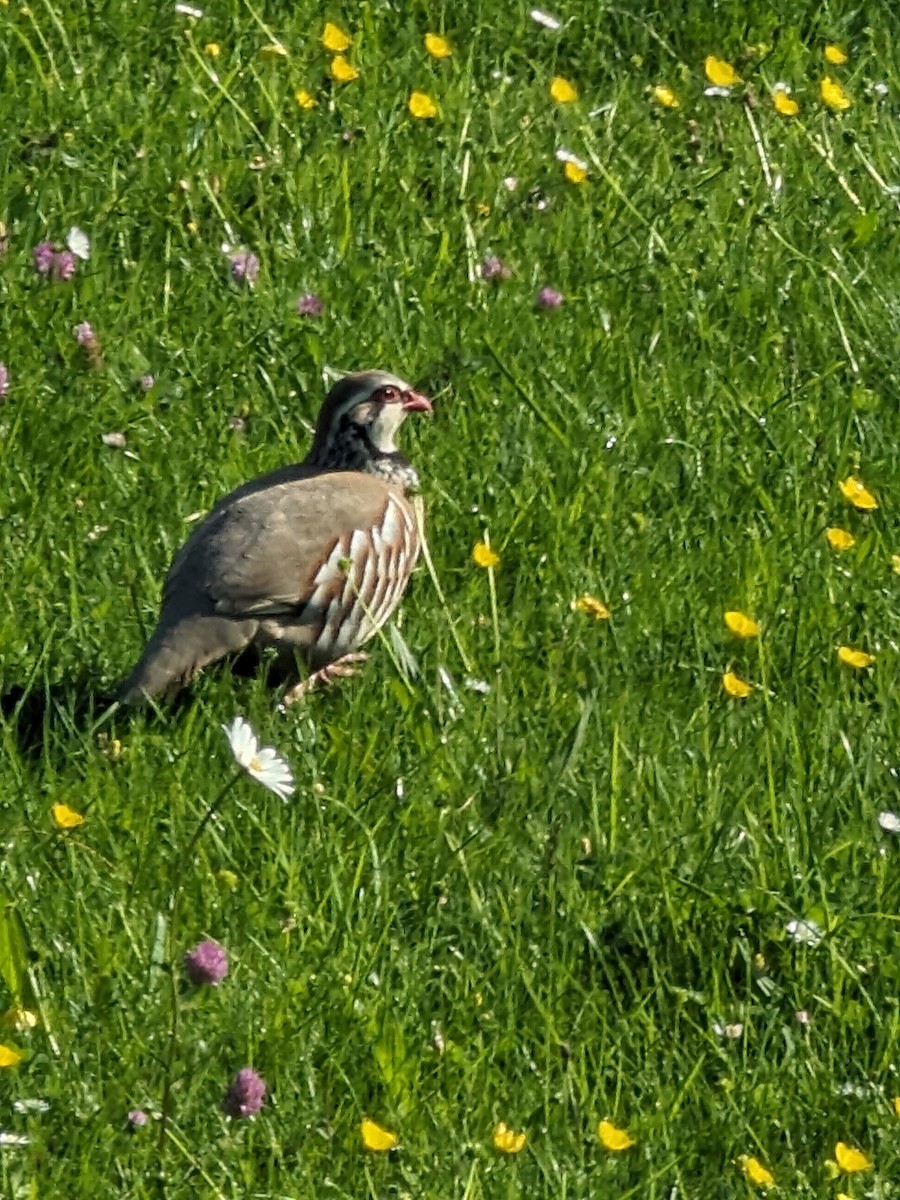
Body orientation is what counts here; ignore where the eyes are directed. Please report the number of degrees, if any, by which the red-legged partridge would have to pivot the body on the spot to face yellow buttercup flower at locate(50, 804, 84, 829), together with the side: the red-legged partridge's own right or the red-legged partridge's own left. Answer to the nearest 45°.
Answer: approximately 90° to the red-legged partridge's own right

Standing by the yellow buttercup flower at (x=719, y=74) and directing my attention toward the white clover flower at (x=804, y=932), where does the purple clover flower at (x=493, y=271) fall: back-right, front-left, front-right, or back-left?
front-right

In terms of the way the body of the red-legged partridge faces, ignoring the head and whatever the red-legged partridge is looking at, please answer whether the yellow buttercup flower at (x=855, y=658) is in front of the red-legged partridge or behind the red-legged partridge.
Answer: in front

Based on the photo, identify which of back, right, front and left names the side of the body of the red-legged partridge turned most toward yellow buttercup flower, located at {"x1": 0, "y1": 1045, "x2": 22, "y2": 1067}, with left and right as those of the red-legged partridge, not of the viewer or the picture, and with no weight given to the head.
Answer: right

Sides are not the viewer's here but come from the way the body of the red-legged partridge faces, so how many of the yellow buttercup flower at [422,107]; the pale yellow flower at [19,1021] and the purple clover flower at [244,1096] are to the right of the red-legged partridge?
2

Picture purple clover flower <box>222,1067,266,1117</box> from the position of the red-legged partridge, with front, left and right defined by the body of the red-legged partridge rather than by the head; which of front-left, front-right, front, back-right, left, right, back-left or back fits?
right

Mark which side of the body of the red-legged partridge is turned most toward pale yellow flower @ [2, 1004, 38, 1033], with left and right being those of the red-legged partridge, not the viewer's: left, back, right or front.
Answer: right

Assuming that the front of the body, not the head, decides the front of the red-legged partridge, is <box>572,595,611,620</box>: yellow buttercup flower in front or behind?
in front

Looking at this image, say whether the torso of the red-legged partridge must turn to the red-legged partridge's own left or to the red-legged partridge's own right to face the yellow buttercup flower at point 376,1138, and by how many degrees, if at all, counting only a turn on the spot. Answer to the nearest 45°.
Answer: approximately 90° to the red-legged partridge's own right

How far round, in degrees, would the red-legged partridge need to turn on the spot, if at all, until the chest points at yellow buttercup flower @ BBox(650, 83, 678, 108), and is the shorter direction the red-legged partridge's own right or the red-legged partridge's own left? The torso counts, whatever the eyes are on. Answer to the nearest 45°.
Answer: approximately 90° to the red-legged partridge's own left

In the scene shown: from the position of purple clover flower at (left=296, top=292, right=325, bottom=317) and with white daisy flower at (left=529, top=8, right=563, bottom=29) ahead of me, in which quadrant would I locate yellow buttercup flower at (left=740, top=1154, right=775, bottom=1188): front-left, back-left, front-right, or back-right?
back-right

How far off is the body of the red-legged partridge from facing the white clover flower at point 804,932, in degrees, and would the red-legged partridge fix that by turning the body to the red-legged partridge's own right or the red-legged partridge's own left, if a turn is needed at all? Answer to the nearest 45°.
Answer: approximately 45° to the red-legged partridge's own right

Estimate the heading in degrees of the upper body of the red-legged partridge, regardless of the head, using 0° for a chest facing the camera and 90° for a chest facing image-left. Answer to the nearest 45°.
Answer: approximately 270°

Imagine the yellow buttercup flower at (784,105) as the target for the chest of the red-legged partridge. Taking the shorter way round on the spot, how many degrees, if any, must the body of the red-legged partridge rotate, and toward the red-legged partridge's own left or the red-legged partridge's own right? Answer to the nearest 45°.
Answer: approximately 90° to the red-legged partridge's own left

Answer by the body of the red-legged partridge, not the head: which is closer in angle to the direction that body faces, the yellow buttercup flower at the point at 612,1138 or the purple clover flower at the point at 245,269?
the yellow buttercup flower

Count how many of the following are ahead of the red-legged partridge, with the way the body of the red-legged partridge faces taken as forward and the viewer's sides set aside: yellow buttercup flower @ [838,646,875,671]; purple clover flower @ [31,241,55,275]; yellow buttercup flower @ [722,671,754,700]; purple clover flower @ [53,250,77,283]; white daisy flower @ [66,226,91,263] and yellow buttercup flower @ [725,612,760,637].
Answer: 3

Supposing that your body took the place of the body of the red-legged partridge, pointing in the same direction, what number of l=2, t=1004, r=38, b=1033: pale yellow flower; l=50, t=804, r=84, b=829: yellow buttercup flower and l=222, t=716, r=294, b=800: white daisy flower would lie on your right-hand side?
3

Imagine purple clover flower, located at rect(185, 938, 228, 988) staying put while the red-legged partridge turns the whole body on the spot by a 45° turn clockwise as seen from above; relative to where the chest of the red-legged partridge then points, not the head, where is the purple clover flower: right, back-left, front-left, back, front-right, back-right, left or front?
front-right
